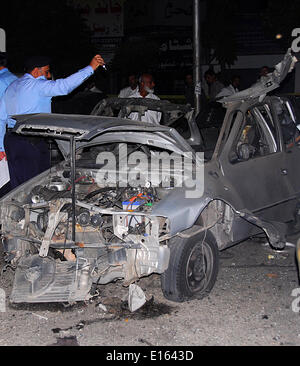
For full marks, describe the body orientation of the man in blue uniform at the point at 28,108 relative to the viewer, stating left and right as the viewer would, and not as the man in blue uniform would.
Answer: facing away from the viewer and to the right of the viewer

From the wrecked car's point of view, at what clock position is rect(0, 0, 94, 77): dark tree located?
The dark tree is roughly at 4 o'clock from the wrecked car.

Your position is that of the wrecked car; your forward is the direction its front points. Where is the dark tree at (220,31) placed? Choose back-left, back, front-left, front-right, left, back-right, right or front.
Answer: back-right

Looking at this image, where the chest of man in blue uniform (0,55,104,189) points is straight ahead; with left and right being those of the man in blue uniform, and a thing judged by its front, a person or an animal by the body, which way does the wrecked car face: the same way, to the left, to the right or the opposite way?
the opposite way

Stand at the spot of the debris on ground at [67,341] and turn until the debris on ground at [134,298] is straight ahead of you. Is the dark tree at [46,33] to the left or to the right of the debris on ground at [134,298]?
left

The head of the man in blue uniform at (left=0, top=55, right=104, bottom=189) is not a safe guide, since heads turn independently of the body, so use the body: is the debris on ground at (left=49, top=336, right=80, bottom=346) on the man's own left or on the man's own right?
on the man's own right

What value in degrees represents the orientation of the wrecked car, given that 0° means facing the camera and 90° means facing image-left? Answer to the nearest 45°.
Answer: approximately 45°
